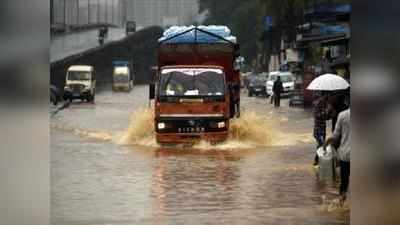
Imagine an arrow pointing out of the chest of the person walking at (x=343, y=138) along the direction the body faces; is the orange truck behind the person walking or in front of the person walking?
in front

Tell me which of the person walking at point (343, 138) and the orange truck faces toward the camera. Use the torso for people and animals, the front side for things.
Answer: the orange truck

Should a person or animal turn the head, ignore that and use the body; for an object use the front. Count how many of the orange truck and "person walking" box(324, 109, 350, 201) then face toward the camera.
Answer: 1

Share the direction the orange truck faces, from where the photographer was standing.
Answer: facing the viewer

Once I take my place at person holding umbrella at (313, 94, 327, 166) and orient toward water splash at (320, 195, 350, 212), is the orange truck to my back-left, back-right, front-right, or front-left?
back-right

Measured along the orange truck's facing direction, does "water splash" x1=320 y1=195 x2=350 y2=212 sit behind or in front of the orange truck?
in front

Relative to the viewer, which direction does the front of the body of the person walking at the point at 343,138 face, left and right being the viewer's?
facing away from the viewer and to the left of the viewer
